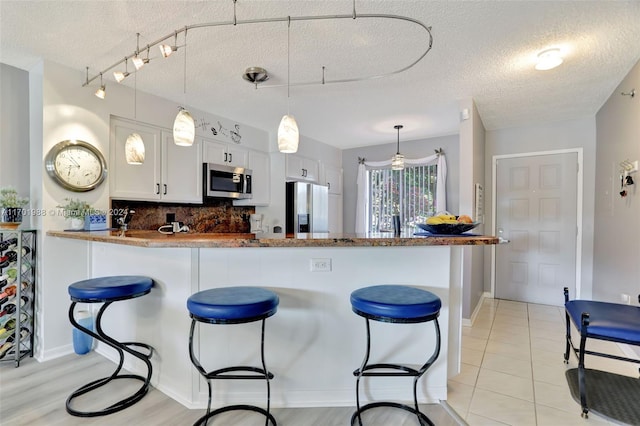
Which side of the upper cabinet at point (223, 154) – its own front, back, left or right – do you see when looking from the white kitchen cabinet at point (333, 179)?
left

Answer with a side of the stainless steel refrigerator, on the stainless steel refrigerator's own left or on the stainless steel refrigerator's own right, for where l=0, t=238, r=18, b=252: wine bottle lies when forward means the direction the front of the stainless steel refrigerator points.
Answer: on the stainless steel refrigerator's own right

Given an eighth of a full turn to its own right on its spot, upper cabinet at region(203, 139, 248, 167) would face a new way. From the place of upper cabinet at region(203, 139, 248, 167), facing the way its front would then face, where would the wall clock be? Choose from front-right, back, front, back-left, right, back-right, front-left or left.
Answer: front-right

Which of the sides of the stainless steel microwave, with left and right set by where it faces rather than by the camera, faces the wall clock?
right

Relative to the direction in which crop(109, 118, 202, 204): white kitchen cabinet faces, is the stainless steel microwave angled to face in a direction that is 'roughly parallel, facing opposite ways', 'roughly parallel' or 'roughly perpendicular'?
roughly parallel

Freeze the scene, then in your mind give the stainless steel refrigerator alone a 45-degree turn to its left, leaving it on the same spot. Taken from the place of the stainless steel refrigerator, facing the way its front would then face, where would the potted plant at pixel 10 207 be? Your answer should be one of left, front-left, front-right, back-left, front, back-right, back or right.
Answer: back-right

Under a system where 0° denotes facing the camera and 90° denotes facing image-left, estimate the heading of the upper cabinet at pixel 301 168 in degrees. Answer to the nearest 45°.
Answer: approximately 315°

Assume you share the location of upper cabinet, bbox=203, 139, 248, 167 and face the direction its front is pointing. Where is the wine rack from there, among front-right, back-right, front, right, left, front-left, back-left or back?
right

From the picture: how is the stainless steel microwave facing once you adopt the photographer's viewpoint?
facing the viewer and to the right of the viewer

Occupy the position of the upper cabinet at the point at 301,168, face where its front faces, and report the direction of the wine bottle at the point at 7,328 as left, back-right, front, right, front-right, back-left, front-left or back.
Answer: right

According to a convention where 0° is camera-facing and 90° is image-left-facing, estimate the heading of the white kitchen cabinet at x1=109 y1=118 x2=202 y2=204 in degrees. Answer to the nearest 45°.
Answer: approximately 315°

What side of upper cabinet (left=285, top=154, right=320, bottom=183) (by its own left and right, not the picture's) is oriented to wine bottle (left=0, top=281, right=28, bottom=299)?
right

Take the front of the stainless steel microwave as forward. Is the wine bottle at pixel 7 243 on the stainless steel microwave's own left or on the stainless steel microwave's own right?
on the stainless steel microwave's own right

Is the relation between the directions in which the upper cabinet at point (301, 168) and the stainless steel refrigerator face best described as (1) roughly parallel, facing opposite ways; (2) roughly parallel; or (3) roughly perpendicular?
roughly parallel
